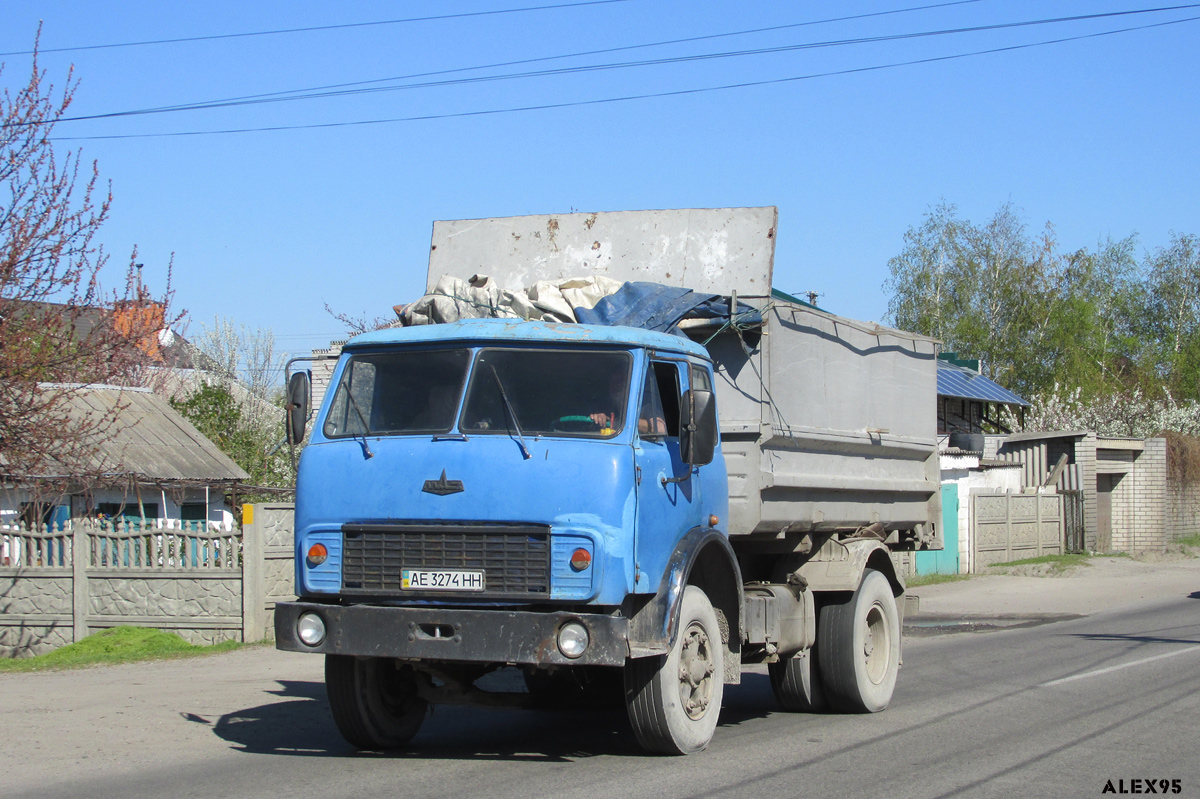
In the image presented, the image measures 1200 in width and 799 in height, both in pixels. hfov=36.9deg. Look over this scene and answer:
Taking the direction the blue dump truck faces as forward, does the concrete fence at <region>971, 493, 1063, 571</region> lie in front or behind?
behind

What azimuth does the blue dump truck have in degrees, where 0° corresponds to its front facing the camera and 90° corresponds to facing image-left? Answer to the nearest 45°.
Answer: approximately 45°

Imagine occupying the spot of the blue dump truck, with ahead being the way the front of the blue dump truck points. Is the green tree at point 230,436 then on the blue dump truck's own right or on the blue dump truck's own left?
on the blue dump truck's own right

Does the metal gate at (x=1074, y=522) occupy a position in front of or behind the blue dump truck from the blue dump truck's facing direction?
behind

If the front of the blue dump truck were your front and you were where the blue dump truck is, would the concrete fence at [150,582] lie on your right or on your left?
on your right
